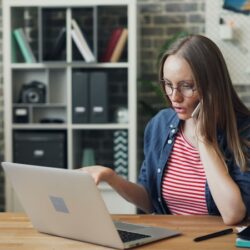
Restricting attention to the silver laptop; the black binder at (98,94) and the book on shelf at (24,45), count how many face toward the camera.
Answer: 2

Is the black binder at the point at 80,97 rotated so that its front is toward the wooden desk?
yes

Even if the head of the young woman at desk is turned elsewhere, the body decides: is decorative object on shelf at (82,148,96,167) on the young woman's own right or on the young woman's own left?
on the young woman's own right

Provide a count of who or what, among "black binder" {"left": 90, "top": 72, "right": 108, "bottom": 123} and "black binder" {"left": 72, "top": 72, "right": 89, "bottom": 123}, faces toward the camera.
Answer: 2

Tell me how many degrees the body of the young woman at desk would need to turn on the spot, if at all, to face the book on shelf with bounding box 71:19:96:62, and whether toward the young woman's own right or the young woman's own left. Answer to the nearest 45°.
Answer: approximately 135° to the young woman's own right

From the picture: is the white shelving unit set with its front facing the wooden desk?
yes

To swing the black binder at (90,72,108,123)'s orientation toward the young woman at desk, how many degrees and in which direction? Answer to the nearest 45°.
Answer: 0° — it already faces them

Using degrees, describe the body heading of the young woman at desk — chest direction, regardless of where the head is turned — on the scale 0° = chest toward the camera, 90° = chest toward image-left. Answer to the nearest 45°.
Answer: approximately 45°

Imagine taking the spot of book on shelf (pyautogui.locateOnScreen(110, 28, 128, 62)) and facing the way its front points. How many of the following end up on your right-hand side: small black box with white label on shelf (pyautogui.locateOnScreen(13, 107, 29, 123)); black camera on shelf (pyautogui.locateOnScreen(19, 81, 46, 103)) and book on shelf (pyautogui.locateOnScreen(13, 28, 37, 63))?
3
